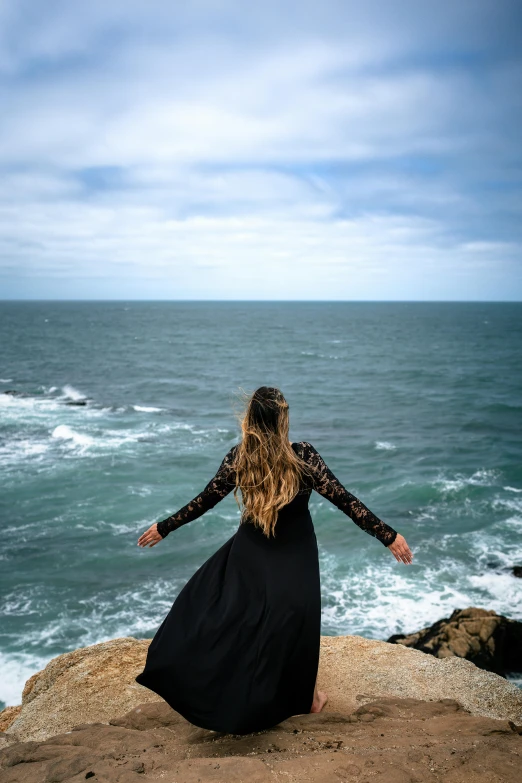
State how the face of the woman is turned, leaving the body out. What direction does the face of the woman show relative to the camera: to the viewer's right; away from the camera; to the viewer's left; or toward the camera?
away from the camera

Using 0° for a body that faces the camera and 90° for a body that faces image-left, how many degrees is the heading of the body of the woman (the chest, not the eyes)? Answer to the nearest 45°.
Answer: approximately 180°

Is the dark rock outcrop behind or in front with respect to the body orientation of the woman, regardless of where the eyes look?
in front
